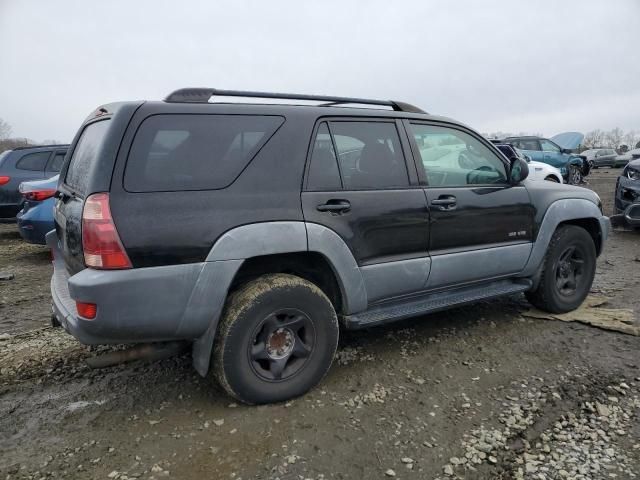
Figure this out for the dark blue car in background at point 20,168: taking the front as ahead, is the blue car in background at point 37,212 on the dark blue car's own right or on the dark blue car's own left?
on the dark blue car's own right

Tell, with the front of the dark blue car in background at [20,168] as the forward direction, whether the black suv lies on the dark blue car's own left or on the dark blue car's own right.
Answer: on the dark blue car's own right

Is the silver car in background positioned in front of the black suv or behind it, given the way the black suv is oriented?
in front

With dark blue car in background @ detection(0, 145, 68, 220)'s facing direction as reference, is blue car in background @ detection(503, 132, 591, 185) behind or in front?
in front

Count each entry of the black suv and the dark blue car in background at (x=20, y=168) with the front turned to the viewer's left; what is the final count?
0

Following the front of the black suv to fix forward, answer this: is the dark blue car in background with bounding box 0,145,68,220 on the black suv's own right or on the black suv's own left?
on the black suv's own left

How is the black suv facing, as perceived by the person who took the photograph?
facing away from the viewer and to the right of the viewer

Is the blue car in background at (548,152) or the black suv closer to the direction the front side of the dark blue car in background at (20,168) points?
the blue car in background

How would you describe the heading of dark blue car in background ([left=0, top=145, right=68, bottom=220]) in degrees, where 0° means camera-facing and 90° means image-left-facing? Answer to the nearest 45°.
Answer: approximately 225°

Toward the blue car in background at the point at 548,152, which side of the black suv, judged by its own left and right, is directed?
front

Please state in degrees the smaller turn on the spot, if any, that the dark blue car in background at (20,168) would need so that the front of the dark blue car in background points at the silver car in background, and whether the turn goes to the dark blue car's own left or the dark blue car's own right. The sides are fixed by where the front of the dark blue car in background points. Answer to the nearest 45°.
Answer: approximately 45° to the dark blue car's own right
